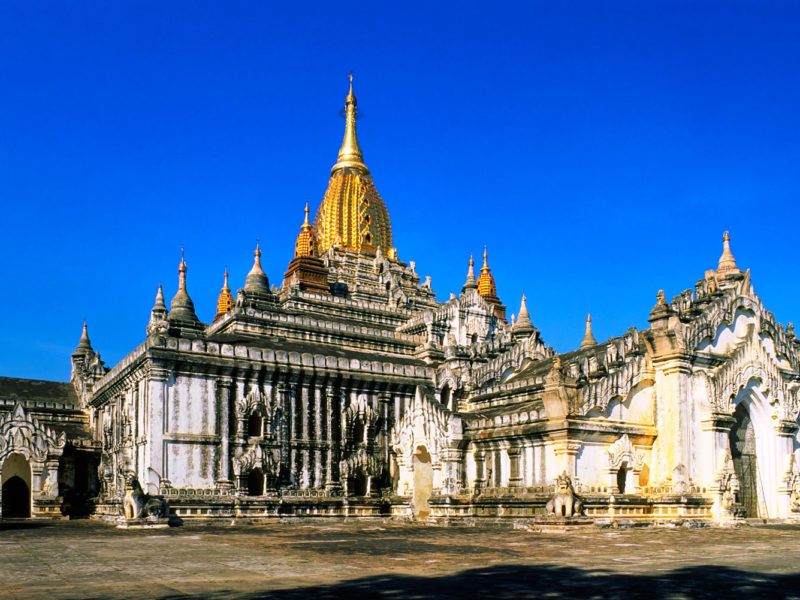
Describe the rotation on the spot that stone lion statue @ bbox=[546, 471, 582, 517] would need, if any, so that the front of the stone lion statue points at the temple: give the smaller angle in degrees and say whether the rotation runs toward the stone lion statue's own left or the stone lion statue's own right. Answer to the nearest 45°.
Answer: approximately 180°

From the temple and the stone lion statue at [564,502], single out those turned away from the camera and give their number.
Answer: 0

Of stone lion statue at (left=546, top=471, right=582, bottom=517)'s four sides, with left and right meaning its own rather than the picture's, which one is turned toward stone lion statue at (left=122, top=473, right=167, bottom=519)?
right

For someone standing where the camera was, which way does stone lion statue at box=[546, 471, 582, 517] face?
facing the viewer

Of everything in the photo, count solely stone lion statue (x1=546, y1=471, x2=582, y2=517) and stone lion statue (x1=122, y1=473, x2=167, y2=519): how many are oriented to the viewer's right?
0

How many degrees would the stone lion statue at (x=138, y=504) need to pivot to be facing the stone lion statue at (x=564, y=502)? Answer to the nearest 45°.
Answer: approximately 90° to its left

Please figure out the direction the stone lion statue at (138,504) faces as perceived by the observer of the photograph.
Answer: facing the viewer and to the left of the viewer
